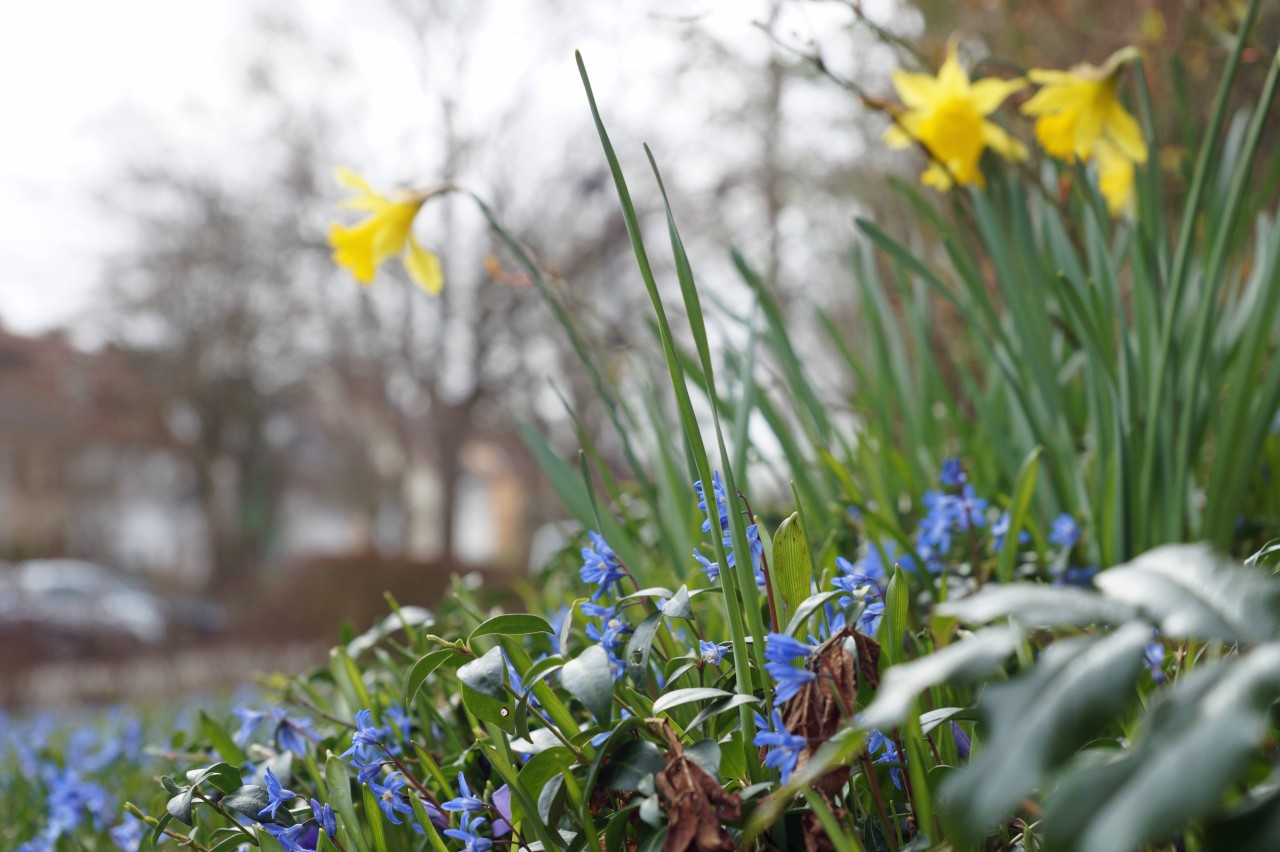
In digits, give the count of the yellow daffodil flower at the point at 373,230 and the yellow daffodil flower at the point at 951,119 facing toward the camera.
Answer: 1

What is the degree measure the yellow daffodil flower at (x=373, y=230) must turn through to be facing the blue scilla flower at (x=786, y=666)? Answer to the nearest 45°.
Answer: approximately 90° to its left

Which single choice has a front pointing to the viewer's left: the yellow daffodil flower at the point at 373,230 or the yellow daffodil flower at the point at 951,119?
the yellow daffodil flower at the point at 373,230

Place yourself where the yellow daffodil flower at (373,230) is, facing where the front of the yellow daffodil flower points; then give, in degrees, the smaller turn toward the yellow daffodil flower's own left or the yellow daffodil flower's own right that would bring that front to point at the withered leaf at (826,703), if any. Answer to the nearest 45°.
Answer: approximately 90° to the yellow daffodil flower's own left

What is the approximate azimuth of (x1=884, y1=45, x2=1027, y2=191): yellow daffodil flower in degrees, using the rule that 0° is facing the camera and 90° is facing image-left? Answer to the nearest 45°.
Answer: approximately 0°

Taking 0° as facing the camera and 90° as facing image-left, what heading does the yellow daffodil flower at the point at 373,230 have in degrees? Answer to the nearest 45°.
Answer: approximately 90°

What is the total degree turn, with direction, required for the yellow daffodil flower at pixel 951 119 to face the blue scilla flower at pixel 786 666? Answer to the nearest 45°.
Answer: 0° — it already faces it

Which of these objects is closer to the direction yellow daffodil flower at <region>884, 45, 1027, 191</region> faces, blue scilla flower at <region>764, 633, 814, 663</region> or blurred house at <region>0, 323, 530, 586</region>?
the blue scilla flower

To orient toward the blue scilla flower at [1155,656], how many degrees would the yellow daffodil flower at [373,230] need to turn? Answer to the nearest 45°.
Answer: approximately 135° to its left
